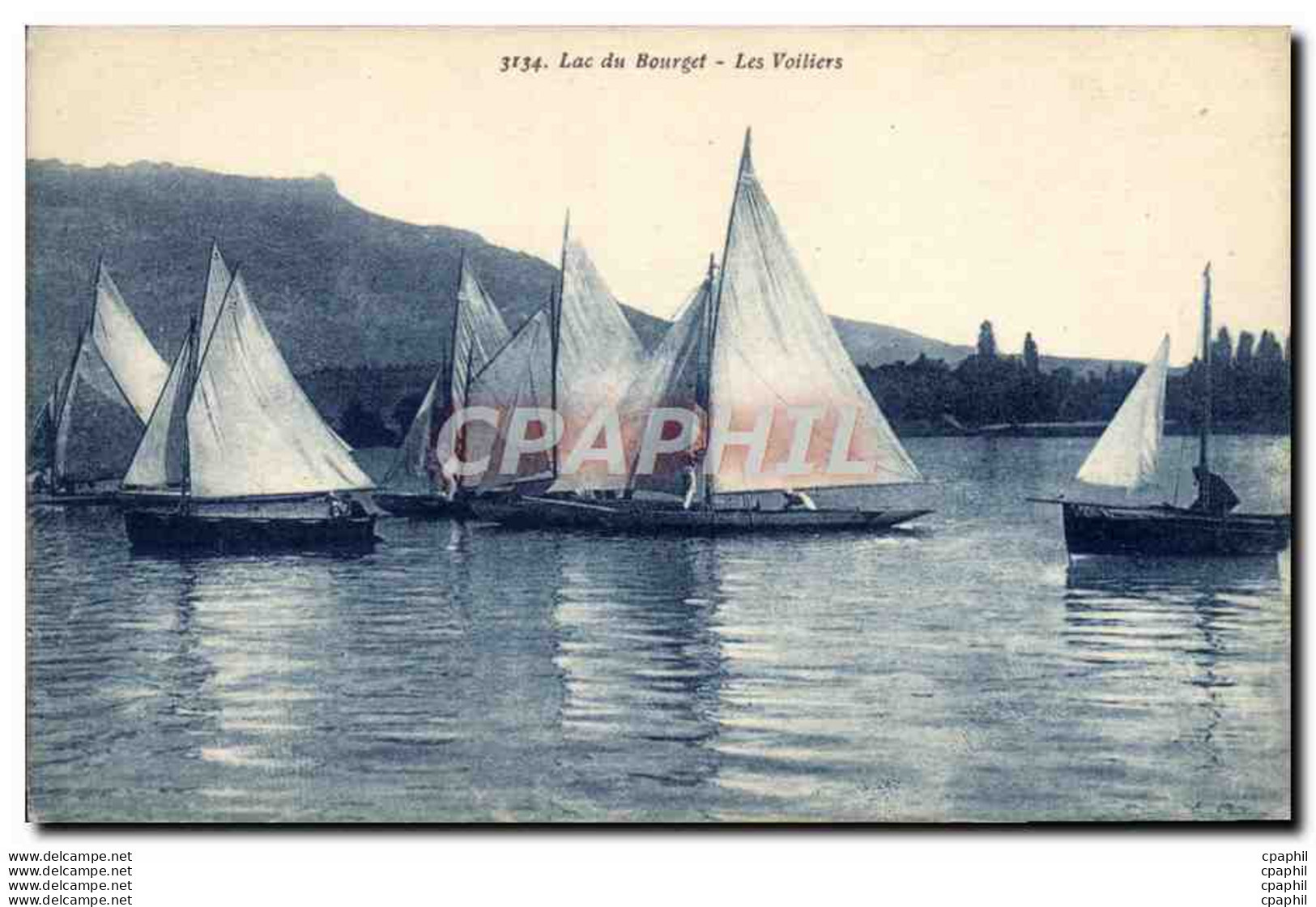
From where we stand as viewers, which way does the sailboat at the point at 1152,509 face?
facing to the left of the viewer

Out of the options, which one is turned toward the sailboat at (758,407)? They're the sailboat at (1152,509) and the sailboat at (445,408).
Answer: the sailboat at (1152,509)

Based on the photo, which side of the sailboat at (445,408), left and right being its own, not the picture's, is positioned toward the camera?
left

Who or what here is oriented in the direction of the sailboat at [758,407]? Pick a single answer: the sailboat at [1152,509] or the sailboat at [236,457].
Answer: the sailboat at [1152,509]

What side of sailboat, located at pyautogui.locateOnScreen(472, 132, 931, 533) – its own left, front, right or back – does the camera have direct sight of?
left

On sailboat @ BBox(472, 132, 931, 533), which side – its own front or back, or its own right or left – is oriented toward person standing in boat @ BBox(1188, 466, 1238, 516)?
back

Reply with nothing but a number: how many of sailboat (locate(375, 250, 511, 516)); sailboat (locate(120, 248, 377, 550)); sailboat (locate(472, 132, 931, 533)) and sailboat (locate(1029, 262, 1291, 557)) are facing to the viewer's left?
4

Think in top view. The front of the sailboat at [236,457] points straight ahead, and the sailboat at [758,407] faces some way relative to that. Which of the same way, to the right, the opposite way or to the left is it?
the same way
